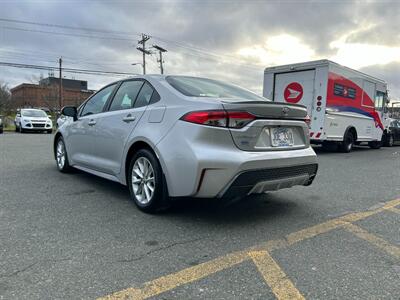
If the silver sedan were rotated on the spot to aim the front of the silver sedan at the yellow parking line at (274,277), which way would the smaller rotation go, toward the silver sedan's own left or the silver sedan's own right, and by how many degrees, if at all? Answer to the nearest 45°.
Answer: approximately 180°

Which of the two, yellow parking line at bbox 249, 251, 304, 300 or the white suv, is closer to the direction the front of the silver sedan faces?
the white suv

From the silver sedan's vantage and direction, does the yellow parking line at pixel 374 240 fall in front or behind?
behind

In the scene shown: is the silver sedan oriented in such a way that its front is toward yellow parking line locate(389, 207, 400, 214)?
no

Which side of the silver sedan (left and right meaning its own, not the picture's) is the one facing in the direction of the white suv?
front

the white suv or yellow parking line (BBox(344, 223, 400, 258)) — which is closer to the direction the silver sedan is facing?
the white suv

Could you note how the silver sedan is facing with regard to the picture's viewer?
facing away from the viewer and to the left of the viewer

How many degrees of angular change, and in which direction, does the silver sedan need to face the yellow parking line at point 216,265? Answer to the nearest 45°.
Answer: approximately 135° to its left
